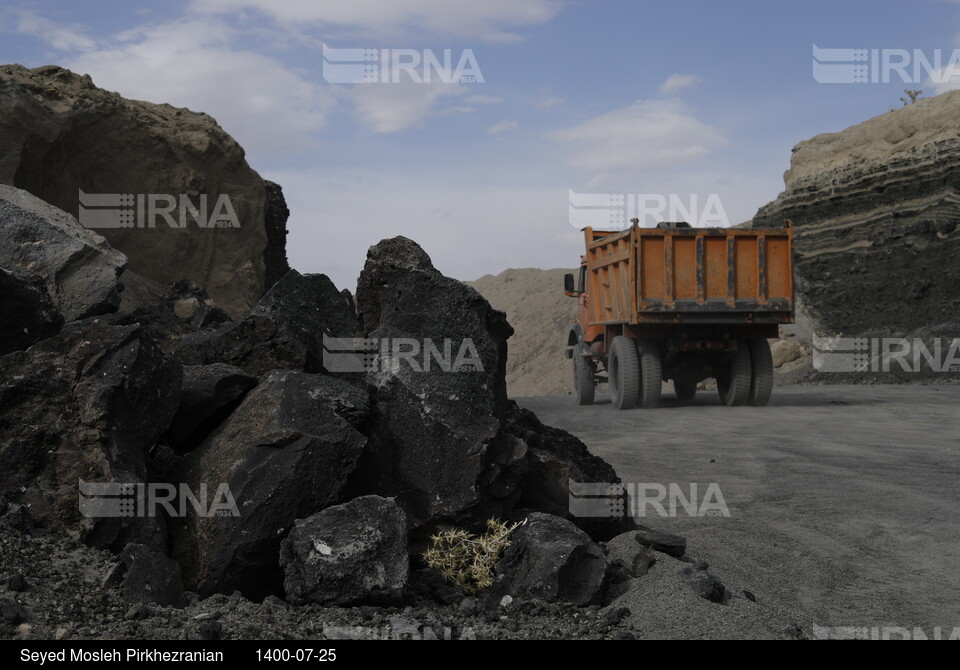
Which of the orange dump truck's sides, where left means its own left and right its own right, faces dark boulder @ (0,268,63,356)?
back

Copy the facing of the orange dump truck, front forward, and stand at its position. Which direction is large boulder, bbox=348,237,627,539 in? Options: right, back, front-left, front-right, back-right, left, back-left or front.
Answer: back

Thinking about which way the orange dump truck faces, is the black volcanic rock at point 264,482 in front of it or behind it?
behind

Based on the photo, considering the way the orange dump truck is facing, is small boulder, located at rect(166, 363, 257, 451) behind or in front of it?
behind

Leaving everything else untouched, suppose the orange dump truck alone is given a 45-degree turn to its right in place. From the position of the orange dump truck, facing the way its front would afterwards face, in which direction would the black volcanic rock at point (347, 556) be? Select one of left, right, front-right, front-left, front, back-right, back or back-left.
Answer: back-right

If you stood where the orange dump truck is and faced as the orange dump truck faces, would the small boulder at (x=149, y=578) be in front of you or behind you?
behind

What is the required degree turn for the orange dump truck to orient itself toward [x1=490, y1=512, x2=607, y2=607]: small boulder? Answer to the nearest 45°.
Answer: approximately 180°

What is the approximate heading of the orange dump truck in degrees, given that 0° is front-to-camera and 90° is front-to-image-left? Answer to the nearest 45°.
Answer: approximately 180°

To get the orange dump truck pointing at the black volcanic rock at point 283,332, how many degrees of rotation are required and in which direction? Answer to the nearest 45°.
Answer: approximately 180°

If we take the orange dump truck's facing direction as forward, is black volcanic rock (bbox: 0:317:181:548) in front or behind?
behind
